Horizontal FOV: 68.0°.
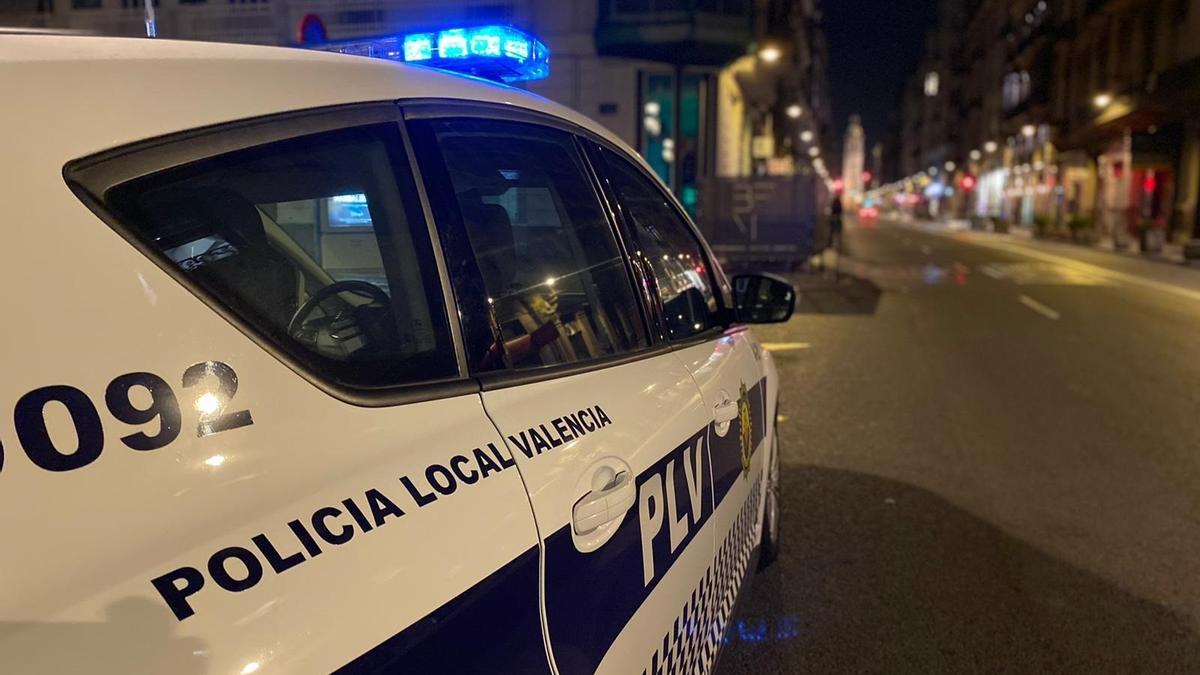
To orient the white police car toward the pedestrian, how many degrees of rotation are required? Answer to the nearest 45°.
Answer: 0° — it already faces them

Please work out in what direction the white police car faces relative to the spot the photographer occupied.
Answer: facing away from the viewer and to the right of the viewer
